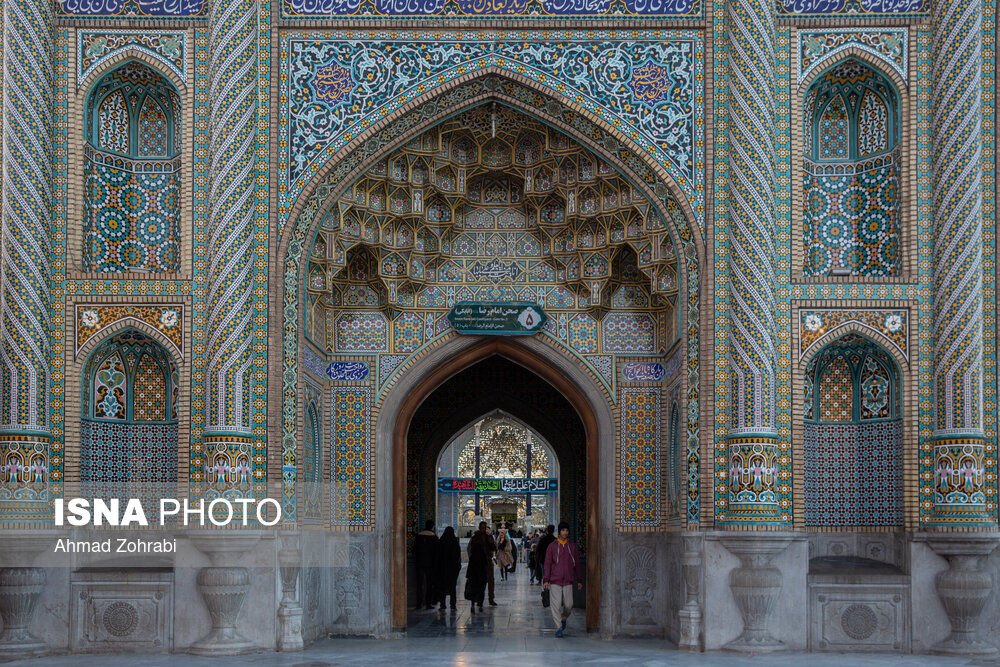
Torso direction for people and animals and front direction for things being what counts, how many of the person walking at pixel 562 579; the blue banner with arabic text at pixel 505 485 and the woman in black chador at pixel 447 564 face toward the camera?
2

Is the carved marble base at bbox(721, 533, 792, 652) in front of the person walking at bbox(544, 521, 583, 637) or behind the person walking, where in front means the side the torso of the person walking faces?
in front

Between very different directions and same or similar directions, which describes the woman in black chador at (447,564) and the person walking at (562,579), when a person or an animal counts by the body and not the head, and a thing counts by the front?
very different directions

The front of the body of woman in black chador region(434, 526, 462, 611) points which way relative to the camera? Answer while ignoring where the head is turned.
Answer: away from the camera

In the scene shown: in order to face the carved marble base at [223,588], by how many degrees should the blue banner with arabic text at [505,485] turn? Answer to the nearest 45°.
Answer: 0° — it already faces it

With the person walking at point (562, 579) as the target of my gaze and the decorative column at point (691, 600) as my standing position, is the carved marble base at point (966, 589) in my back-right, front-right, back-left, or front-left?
back-right

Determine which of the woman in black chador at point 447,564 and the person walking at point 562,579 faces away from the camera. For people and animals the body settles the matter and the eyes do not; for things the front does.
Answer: the woman in black chador

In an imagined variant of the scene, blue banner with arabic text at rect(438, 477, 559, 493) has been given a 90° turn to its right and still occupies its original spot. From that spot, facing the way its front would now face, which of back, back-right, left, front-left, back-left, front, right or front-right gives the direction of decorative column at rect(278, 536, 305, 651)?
left

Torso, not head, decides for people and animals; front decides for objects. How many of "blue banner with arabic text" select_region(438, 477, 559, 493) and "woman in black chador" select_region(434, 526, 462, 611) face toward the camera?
1

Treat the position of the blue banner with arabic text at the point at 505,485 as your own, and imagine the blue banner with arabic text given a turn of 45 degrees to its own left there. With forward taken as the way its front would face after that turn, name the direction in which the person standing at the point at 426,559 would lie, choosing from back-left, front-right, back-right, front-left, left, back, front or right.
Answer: front-right

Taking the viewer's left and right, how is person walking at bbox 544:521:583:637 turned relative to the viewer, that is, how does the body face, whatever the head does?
facing the viewer

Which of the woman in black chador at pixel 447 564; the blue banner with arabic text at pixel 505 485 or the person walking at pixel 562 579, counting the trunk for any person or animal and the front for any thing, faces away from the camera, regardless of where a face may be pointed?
the woman in black chador

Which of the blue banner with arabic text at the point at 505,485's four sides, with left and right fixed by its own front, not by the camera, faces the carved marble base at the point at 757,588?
front

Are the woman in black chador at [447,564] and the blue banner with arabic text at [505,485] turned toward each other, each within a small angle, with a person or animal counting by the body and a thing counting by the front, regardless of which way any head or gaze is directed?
yes

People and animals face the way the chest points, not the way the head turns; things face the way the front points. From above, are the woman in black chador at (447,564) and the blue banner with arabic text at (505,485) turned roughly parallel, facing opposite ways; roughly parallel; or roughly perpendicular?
roughly parallel, facing opposite ways

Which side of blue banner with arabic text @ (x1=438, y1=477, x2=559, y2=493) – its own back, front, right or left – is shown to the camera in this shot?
front

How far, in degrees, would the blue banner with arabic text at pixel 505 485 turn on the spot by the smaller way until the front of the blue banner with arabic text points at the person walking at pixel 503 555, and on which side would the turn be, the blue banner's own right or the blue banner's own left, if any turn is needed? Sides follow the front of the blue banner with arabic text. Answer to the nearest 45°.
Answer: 0° — it already faces them
